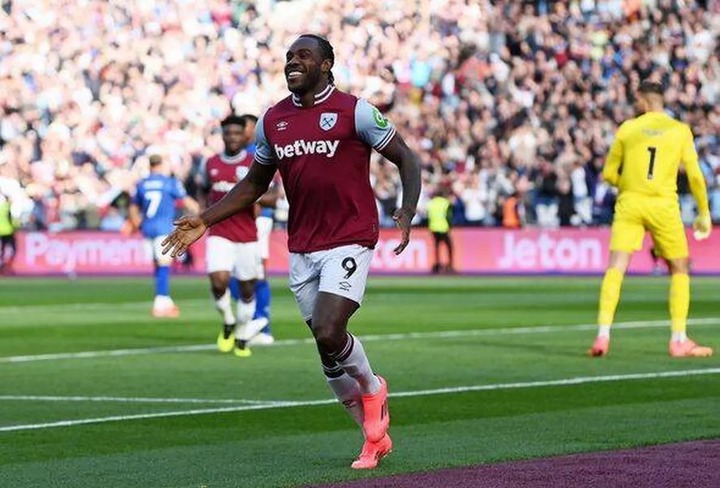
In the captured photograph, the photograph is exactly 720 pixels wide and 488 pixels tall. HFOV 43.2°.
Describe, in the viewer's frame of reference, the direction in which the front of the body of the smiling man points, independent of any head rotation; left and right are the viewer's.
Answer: facing the viewer and to the left of the viewer

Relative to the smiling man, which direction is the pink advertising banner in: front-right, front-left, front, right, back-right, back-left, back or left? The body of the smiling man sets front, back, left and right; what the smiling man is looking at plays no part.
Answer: back-right

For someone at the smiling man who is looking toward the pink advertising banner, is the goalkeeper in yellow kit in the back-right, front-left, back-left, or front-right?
front-right

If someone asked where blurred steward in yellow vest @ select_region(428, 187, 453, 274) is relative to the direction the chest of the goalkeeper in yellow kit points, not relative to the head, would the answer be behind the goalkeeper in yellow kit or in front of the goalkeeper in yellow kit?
in front

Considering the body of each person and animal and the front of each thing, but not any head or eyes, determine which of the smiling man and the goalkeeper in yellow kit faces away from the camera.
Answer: the goalkeeper in yellow kit

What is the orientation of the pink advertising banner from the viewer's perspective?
toward the camera

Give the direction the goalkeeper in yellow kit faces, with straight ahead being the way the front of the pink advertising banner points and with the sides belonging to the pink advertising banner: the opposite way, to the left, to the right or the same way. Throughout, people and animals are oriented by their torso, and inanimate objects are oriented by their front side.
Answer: the opposite way

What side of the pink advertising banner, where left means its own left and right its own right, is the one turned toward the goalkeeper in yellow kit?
front

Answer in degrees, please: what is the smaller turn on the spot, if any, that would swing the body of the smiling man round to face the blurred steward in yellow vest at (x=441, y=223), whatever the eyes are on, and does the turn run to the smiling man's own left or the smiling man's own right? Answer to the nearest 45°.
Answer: approximately 135° to the smiling man's own right

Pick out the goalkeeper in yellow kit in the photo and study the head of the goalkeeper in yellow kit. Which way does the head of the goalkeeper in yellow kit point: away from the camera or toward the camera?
away from the camera

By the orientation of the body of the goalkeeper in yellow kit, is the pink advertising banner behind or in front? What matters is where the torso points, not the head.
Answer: in front

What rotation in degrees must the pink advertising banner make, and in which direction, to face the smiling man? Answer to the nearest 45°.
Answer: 0° — it already faces them

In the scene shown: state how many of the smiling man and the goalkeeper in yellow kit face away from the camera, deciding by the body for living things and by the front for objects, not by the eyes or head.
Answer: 1

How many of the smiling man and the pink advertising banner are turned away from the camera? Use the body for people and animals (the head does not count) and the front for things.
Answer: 0

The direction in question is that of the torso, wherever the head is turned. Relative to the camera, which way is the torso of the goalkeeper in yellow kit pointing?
away from the camera

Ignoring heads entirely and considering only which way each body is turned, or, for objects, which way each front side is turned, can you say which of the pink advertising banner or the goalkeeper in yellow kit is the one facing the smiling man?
the pink advertising banner

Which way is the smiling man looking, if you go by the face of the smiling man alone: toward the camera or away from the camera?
toward the camera
